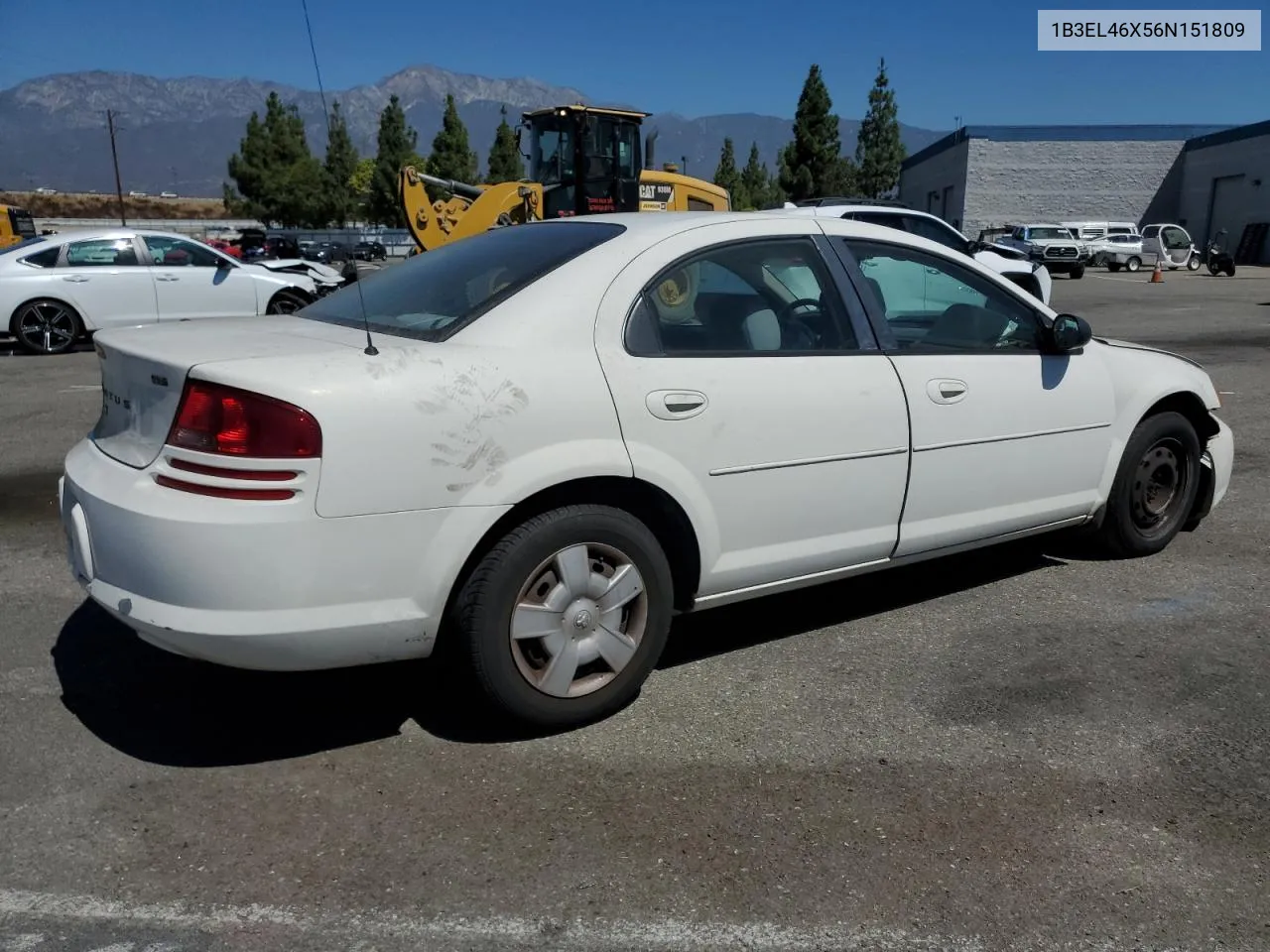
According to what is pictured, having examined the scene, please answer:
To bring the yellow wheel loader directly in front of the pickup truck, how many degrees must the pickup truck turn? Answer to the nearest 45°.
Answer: approximately 45° to its right

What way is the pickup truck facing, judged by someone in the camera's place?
facing the viewer and to the right of the viewer

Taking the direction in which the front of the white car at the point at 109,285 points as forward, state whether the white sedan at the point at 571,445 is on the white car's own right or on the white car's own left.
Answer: on the white car's own right

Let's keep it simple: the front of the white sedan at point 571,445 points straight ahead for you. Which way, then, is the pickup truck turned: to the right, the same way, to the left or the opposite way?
to the right

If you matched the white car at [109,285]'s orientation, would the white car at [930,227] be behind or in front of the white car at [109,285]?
in front

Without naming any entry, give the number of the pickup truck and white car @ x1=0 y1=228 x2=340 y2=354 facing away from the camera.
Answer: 0

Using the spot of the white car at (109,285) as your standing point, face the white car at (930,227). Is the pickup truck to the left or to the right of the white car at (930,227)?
left

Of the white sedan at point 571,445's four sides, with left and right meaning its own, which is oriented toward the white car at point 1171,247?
front

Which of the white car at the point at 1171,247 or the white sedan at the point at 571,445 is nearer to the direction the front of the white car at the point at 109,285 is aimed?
the white car

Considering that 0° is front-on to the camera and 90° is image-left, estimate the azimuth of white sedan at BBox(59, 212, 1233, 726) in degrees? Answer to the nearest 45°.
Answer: approximately 225°

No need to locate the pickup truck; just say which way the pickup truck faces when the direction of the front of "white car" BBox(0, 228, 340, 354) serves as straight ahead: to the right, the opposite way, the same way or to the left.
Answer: to the right

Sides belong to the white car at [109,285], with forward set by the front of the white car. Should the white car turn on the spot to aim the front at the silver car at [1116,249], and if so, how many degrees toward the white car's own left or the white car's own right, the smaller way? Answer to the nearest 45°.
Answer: approximately 45° to the white car's own left

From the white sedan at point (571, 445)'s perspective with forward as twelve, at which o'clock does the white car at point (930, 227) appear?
The white car is roughly at 11 o'clock from the white sedan.

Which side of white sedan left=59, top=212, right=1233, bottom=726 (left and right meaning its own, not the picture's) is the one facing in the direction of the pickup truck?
front

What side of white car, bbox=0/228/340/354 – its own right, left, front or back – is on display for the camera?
right

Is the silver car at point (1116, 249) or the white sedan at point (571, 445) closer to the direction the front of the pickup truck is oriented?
the white sedan

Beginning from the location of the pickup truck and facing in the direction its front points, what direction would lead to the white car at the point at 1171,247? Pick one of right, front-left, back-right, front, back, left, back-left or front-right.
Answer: left

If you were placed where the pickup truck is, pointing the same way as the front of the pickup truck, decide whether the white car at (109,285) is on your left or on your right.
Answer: on your right

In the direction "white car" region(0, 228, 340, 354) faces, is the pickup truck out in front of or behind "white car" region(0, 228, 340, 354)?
in front

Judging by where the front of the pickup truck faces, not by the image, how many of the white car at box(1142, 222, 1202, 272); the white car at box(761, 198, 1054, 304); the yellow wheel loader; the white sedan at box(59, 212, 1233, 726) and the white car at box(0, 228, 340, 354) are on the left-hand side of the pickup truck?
1

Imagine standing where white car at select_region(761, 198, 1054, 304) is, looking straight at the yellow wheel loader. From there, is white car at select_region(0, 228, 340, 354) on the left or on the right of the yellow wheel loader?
left
